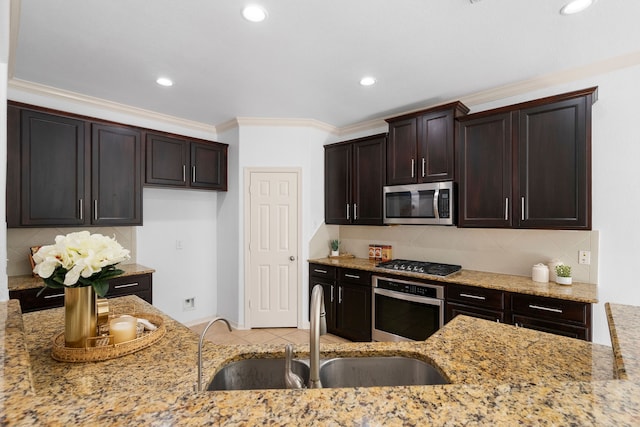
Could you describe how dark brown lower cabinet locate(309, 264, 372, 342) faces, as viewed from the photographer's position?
facing the viewer and to the left of the viewer

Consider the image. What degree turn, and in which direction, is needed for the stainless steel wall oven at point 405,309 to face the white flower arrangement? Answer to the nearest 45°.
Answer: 0° — it already faces it

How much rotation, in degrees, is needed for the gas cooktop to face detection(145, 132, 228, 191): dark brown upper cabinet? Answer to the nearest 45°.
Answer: approximately 45° to its right

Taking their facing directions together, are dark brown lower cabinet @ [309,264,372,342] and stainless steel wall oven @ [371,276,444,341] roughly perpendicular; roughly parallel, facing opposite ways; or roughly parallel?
roughly parallel

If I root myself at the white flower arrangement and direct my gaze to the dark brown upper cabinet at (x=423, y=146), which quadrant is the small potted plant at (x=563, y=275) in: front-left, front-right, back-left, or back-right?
front-right

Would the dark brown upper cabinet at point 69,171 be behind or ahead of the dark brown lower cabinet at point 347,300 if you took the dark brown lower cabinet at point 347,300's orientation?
ahead

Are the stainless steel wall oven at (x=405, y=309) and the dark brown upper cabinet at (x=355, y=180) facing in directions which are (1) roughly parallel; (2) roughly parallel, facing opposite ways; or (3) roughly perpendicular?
roughly parallel

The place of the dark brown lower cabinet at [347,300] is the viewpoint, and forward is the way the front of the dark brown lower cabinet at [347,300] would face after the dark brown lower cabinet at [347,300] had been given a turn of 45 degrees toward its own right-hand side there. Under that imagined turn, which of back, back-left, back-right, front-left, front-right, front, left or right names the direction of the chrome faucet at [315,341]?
left

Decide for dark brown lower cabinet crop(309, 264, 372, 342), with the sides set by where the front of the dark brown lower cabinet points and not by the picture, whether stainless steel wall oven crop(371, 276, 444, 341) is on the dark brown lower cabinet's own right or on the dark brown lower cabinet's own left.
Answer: on the dark brown lower cabinet's own left

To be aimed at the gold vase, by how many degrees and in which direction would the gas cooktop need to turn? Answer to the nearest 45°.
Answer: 0° — it already faces it

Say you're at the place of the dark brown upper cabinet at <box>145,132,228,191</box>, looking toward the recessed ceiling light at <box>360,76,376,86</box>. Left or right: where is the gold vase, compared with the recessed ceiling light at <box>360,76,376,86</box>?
right

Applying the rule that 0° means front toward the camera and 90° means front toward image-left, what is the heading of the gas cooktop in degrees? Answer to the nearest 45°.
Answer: approximately 45°

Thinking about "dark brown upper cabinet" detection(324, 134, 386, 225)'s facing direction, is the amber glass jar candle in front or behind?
in front

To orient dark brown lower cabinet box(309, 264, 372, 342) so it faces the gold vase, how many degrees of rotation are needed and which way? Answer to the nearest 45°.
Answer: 0° — it already faces it
